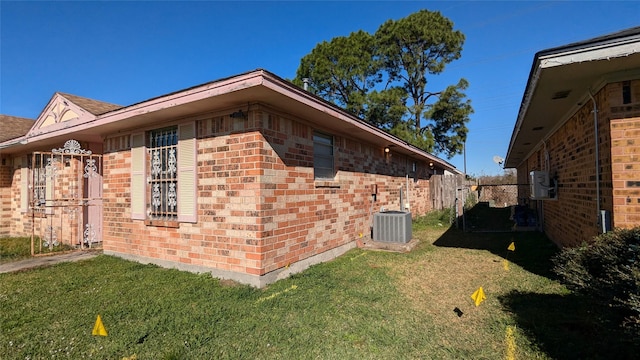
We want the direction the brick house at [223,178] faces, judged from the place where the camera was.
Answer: facing the viewer and to the left of the viewer

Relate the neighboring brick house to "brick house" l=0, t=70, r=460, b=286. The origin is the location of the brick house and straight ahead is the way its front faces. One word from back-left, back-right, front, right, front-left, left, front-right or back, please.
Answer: left

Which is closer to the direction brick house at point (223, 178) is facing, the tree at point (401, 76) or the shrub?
the shrub

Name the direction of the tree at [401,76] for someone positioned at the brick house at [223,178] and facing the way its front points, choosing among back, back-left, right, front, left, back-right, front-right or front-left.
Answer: back

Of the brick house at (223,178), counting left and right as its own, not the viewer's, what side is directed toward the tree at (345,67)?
back

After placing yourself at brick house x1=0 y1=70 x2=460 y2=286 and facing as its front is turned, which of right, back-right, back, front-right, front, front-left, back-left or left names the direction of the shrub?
left
